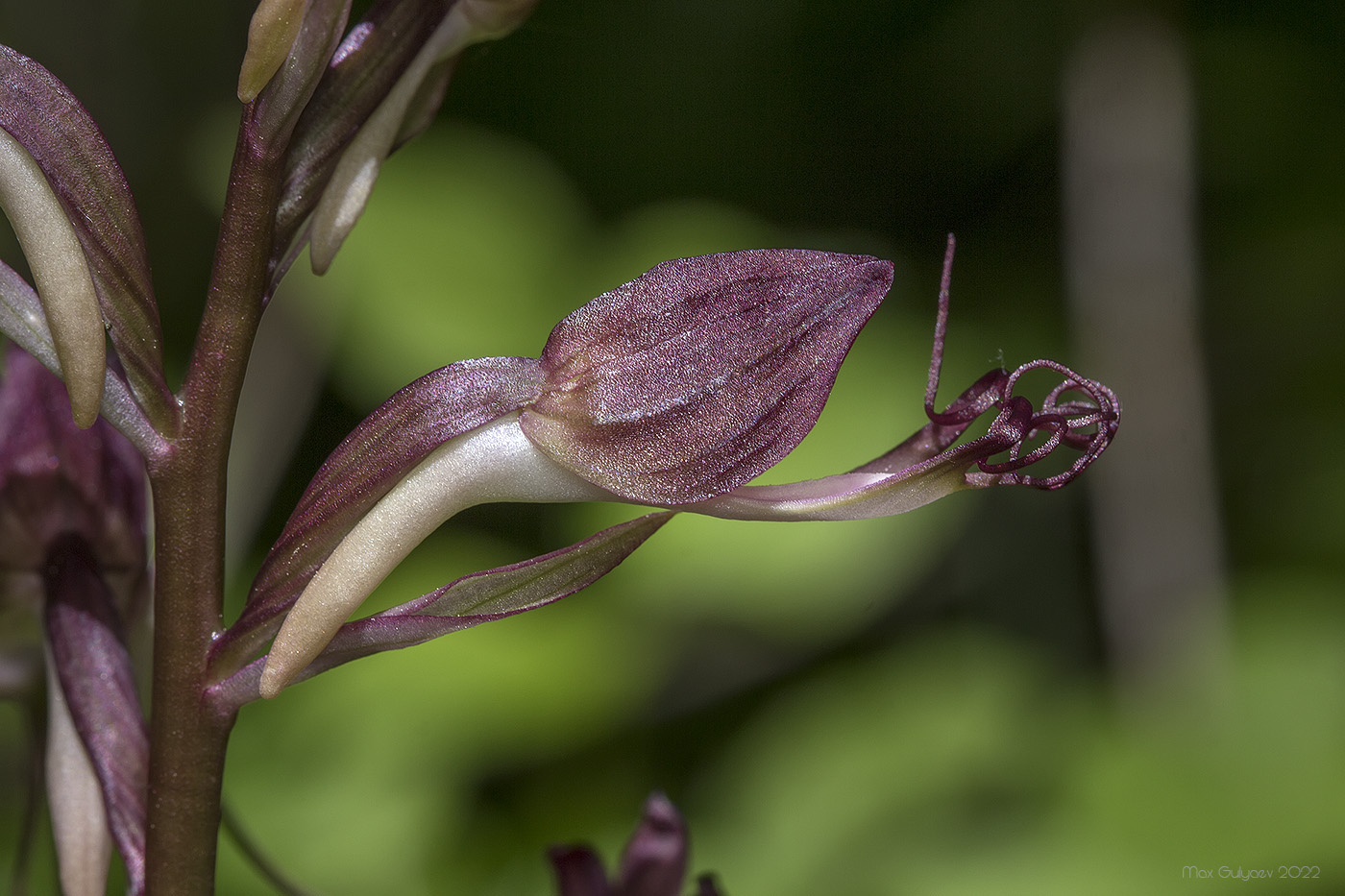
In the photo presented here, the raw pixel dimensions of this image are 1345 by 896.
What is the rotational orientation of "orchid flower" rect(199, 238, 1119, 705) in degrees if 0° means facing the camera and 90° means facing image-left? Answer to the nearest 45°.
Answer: approximately 270°

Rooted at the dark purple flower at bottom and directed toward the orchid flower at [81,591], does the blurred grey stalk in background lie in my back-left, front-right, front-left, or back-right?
back-right

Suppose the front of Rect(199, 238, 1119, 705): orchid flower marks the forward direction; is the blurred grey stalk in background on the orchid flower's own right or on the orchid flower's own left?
on the orchid flower's own left
